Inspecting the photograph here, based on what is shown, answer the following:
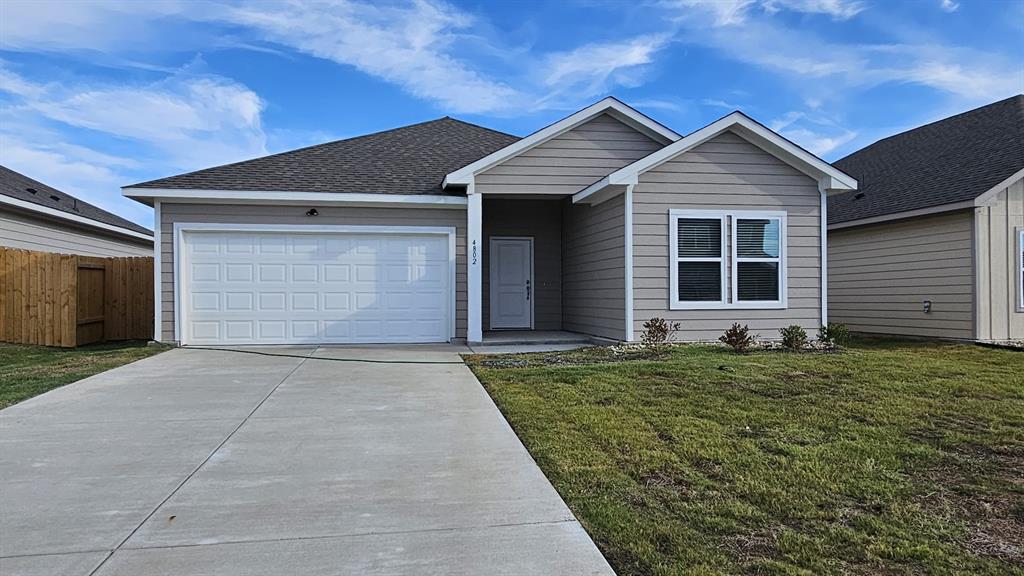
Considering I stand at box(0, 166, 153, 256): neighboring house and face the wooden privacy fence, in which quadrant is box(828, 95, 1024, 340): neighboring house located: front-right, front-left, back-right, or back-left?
front-left

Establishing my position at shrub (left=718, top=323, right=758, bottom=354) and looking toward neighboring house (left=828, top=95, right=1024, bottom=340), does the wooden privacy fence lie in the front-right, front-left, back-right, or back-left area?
back-left

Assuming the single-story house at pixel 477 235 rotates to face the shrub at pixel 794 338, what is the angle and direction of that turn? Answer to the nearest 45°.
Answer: approximately 90° to its left

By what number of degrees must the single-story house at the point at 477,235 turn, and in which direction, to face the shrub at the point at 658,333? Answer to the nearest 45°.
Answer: approximately 45° to its left

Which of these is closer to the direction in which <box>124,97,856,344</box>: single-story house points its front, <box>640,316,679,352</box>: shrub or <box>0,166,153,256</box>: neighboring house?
the shrub

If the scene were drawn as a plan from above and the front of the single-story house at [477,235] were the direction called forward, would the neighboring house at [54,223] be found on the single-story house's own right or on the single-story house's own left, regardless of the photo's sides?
on the single-story house's own right

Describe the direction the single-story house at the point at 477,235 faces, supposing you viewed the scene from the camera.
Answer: facing the viewer

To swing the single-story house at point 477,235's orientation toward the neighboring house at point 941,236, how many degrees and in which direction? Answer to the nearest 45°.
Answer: approximately 90° to its left

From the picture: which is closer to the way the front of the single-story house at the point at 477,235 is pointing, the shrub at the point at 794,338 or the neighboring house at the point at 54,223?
the shrub

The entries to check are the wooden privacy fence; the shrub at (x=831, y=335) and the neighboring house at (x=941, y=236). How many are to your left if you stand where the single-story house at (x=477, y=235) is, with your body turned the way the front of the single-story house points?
2

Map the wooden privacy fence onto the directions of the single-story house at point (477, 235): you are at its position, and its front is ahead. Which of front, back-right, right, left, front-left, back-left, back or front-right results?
right
